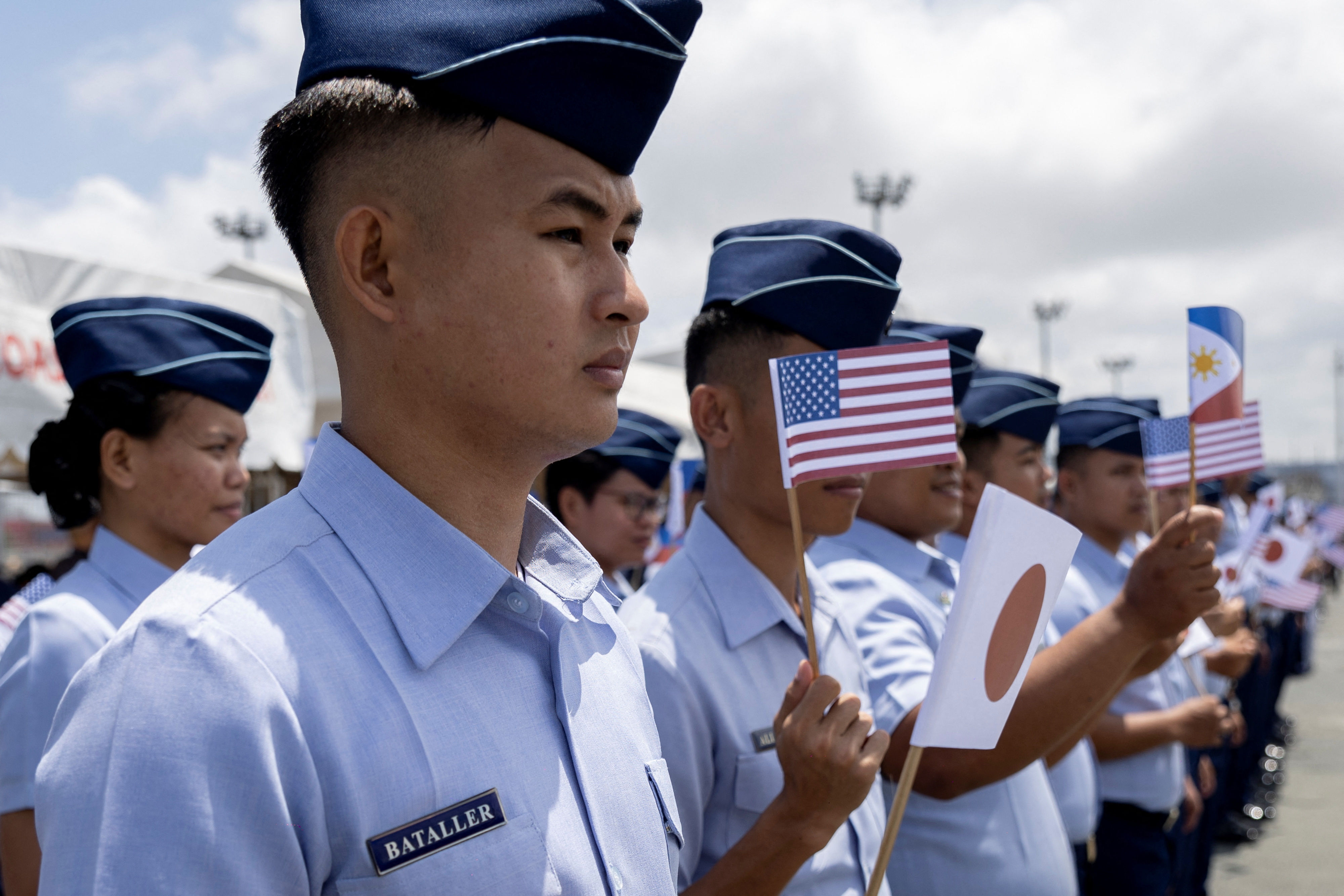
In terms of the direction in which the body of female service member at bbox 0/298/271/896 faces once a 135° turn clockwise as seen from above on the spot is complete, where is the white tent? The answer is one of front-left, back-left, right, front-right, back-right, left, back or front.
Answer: back-right

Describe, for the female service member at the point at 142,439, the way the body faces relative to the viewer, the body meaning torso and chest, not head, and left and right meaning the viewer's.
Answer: facing to the right of the viewer

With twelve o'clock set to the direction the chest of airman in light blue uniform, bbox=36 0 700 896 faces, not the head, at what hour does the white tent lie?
The white tent is roughly at 7 o'clock from the airman in light blue uniform.

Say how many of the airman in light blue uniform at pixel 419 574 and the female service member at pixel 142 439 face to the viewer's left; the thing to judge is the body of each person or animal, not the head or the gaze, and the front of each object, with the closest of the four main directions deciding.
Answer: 0

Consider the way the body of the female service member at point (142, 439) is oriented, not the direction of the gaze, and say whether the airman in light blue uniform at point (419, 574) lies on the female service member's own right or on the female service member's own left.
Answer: on the female service member's own right

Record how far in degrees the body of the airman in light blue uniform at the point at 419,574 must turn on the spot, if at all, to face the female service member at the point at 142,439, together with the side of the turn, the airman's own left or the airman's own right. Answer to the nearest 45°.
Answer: approximately 135° to the airman's own left

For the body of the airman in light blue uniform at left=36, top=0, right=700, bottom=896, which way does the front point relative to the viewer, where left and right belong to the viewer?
facing the viewer and to the right of the viewer
